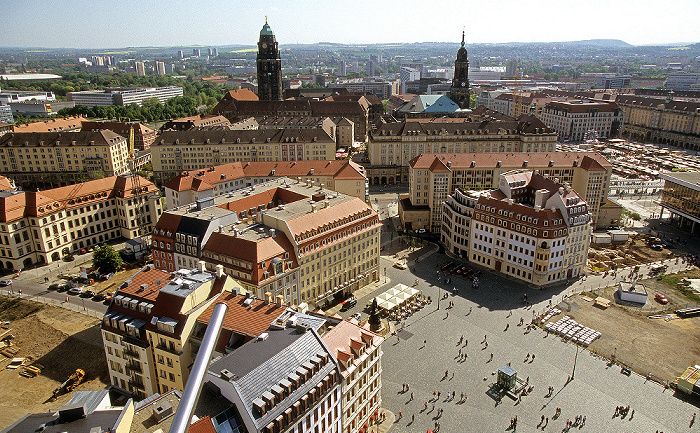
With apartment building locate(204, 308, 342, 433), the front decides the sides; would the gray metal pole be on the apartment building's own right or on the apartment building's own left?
on the apartment building's own right

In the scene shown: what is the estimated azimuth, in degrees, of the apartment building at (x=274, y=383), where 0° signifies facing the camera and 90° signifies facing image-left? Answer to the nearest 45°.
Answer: approximately 315°
